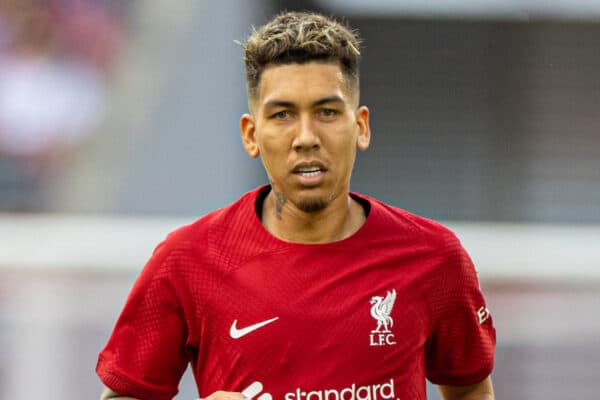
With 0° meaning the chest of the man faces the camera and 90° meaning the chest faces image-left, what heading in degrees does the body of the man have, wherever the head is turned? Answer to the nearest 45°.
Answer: approximately 0°
